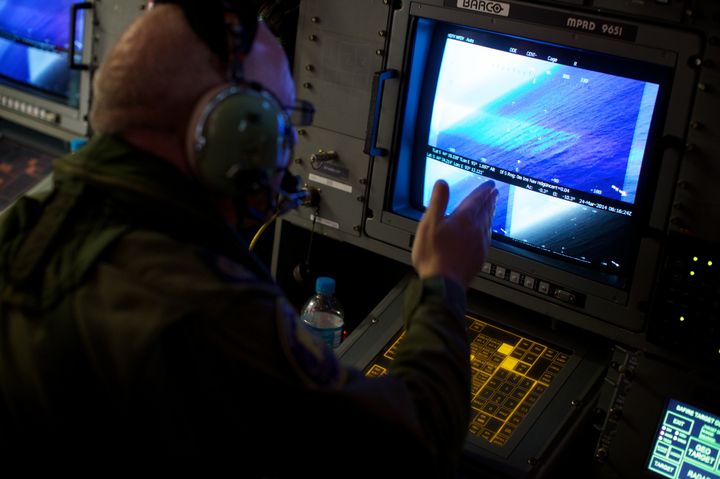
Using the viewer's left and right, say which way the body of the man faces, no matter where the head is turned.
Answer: facing away from the viewer and to the right of the viewer

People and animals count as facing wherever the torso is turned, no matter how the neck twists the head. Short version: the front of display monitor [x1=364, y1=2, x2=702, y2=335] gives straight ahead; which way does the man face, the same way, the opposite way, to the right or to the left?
the opposite way

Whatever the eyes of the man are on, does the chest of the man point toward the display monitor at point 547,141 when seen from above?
yes

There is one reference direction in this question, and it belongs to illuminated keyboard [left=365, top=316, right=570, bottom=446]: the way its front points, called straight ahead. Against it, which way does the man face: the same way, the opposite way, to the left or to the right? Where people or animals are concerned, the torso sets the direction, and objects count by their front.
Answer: the opposite way

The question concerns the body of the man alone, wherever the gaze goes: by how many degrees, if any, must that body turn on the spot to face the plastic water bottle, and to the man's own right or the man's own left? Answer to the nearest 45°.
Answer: approximately 45° to the man's own left

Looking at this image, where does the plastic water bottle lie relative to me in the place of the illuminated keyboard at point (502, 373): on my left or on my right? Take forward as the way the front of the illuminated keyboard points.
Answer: on my right

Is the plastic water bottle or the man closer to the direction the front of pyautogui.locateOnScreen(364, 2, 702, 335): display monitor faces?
the man

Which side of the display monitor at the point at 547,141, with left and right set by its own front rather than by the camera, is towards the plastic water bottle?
right

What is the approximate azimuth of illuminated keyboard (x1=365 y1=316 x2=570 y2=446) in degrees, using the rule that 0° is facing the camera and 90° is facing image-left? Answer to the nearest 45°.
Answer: approximately 45°
